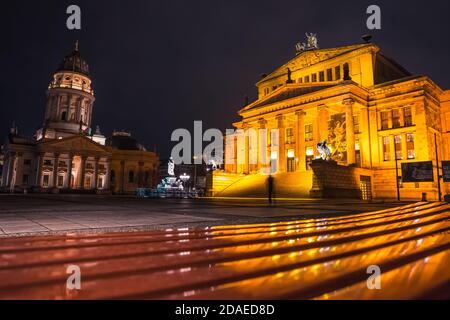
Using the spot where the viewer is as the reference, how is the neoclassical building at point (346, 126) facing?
facing the viewer and to the left of the viewer

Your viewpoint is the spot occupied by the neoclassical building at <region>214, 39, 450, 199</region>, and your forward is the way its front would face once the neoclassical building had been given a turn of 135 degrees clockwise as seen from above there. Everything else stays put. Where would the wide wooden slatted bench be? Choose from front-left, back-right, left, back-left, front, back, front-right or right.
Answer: back
